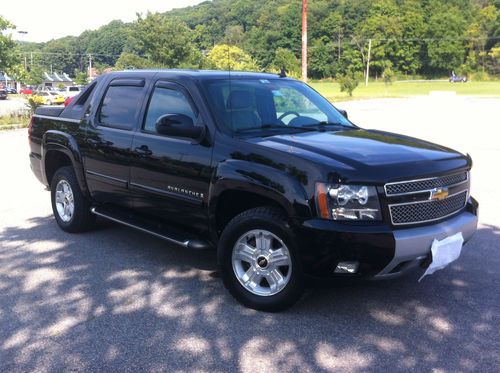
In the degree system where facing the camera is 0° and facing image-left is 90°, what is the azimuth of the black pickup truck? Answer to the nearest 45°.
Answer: approximately 315°

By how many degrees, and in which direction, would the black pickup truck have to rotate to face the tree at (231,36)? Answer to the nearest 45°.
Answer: approximately 135° to its left

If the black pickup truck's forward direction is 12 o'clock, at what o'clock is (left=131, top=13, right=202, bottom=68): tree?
The tree is roughly at 7 o'clock from the black pickup truck.

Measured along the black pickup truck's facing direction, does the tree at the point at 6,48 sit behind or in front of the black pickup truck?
behind
